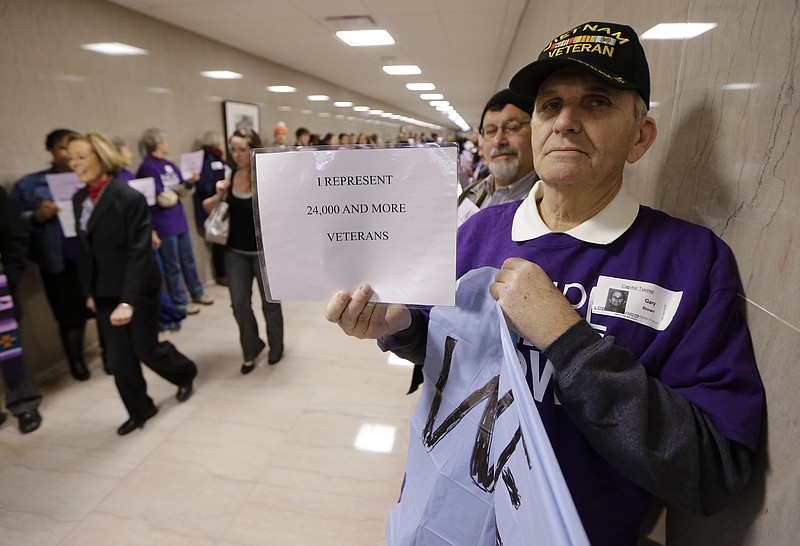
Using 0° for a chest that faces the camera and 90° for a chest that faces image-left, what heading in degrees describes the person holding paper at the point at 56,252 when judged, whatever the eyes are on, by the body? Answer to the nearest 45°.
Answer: approximately 315°

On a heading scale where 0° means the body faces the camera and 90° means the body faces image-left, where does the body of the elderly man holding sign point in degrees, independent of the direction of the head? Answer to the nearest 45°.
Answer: approximately 45°

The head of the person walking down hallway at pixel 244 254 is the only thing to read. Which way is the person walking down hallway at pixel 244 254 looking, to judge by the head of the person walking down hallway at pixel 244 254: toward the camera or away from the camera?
toward the camera

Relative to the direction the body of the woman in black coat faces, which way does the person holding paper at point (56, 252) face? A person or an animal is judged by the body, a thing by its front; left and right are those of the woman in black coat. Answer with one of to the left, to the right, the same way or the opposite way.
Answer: to the left

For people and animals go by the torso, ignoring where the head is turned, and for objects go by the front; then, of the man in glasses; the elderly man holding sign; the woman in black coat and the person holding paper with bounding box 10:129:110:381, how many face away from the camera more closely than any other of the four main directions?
0

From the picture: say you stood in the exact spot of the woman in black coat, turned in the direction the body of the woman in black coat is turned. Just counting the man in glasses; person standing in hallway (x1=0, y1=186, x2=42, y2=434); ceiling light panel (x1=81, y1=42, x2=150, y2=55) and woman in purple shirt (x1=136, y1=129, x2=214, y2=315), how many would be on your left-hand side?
1

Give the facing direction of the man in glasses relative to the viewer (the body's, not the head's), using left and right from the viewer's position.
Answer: facing the viewer and to the left of the viewer

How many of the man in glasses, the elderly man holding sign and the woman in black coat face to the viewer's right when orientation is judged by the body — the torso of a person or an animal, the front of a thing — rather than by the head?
0

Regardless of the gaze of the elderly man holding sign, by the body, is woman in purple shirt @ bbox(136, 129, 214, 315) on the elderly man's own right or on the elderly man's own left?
on the elderly man's own right

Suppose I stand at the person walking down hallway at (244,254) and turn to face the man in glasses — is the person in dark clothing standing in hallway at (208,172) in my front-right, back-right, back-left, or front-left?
back-left

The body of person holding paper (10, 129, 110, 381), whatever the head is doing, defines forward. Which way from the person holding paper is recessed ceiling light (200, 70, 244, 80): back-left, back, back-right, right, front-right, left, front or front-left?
left

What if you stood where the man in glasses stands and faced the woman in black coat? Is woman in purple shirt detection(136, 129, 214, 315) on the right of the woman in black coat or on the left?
right

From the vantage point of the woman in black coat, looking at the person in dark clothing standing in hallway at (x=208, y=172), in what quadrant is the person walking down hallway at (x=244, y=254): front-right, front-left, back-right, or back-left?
front-right
